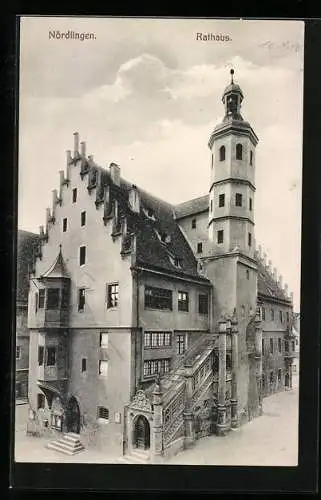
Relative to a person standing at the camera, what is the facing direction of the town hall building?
facing the viewer and to the right of the viewer
